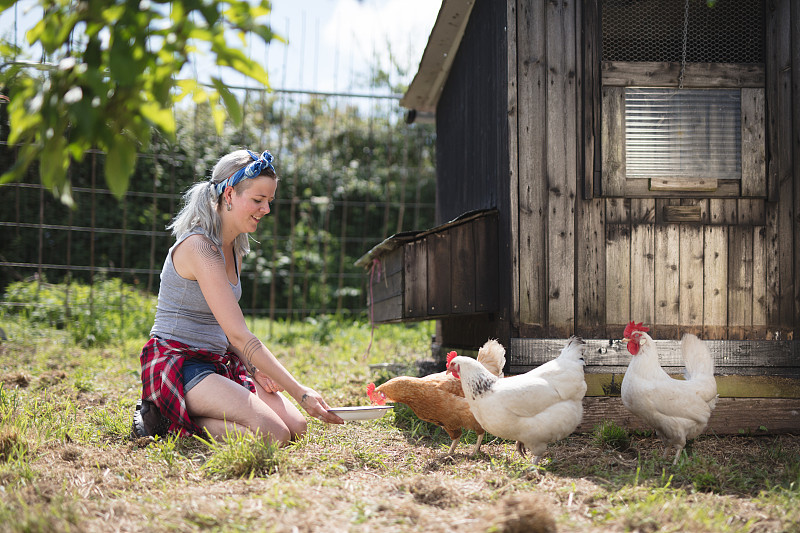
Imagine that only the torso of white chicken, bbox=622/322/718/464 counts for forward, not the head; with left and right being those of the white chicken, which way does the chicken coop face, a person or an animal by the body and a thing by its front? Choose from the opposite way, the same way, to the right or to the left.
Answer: to the left

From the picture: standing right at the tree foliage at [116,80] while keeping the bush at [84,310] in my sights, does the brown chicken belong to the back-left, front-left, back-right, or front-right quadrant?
front-right

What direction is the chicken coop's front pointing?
toward the camera

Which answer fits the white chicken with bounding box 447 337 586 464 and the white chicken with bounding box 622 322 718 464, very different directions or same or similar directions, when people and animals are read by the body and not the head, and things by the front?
same or similar directions

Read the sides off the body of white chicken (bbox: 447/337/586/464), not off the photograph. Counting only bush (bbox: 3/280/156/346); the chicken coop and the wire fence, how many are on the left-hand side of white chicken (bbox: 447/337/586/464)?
0

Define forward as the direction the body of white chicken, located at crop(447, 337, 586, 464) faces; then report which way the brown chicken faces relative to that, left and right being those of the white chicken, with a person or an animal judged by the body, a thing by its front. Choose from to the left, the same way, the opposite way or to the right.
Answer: the same way

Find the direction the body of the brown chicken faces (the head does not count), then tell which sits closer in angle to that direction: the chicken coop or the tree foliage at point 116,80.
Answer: the tree foliage

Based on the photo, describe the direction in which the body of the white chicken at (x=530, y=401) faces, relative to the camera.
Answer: to the viewer's left

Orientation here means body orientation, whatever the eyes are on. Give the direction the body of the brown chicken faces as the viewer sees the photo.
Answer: to the viewer's left

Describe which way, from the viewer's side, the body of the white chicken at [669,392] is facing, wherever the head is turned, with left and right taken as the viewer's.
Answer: facing to the left of the viewer

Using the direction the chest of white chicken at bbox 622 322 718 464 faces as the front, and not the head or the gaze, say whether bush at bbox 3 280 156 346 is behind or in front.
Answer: in front

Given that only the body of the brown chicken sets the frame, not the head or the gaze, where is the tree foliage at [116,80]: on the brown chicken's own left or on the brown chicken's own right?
on the brown chicken's own left
